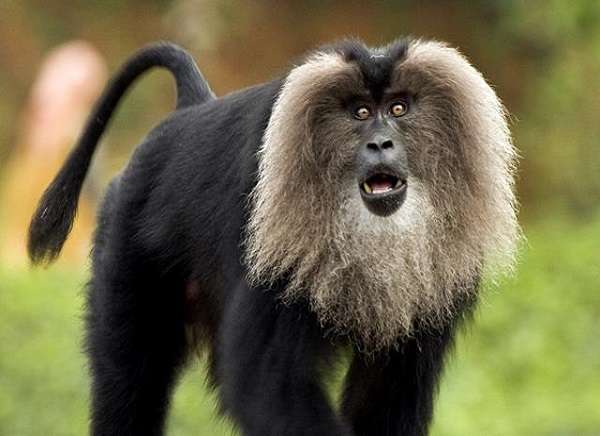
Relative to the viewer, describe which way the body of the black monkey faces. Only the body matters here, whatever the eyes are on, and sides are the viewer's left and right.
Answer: facing the viewer and to the right of the viewer
